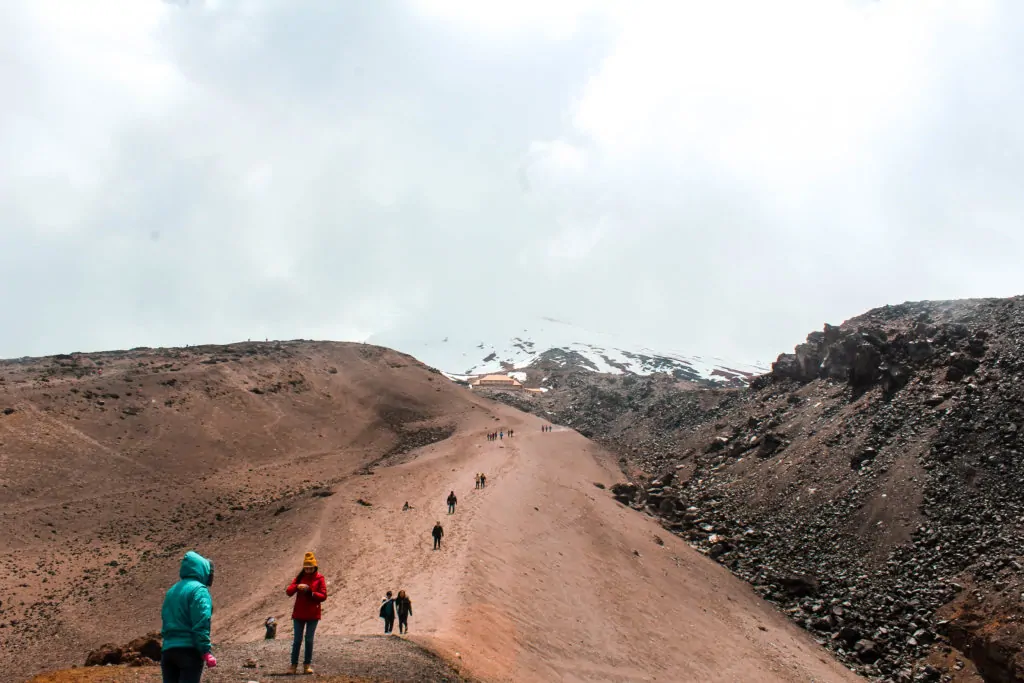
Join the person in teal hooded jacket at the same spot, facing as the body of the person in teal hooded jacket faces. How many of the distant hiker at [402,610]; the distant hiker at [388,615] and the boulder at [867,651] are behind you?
0

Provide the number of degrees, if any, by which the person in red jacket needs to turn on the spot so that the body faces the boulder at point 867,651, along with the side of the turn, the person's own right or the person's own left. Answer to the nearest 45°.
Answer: approximately 135° to the person's own left

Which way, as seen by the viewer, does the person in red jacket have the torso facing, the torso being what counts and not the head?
toward the camera

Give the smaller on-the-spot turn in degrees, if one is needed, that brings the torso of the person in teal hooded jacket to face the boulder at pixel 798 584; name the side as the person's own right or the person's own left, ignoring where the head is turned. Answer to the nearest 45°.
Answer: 0° — they already face it

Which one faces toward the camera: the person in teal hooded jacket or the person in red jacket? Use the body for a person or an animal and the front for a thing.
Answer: the person in red jacket

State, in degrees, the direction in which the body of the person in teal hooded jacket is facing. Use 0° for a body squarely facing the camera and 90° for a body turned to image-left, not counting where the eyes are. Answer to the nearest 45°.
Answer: approximately 225°

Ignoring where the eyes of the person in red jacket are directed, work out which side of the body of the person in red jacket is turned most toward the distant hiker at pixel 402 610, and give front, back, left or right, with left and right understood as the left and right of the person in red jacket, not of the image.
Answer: back

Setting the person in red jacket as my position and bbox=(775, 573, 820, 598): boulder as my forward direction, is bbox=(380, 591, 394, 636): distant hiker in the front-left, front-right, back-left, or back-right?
front-left

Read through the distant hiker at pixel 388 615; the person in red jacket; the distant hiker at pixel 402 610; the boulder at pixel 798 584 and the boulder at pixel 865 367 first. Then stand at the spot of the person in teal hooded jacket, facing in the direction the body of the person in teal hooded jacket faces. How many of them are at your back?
0

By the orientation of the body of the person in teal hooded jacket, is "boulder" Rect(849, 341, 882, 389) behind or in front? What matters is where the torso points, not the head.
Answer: in front

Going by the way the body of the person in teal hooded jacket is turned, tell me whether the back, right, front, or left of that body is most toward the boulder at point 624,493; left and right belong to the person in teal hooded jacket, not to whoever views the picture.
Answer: front

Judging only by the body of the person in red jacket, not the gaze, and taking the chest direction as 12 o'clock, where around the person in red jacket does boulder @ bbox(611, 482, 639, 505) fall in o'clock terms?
The boulder is roughly at 7 o'clock from the person in red jacket.

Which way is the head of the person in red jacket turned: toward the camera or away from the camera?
toward the camera

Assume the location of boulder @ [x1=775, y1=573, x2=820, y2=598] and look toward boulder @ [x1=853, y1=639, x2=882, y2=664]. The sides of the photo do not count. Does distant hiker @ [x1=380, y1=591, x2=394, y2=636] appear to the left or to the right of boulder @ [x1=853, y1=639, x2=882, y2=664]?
right

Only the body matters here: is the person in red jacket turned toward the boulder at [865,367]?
no
